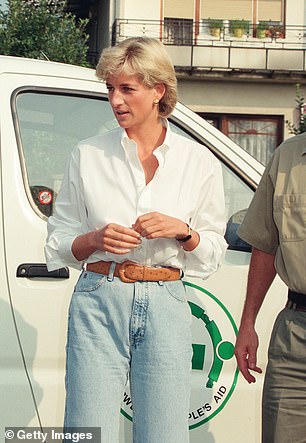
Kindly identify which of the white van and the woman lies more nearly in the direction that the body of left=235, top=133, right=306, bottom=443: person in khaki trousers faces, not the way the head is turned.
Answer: the woman

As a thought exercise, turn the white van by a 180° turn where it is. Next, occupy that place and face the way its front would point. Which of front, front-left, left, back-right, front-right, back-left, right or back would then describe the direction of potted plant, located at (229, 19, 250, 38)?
right

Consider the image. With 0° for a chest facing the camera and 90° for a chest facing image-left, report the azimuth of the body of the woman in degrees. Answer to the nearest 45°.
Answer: approximately 0°

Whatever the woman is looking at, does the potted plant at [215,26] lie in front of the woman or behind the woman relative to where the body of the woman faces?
behind

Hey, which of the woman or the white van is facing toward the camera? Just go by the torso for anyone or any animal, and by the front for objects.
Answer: the woman

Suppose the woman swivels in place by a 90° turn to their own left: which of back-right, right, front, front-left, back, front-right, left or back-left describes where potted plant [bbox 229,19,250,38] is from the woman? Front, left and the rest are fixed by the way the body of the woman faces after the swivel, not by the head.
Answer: left

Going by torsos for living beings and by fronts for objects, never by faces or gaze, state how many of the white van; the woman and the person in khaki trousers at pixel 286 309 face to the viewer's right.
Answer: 1

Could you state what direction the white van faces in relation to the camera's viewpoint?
facing to the right of the viewer

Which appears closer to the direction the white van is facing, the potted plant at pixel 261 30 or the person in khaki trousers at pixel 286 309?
the person in khaki trousers
